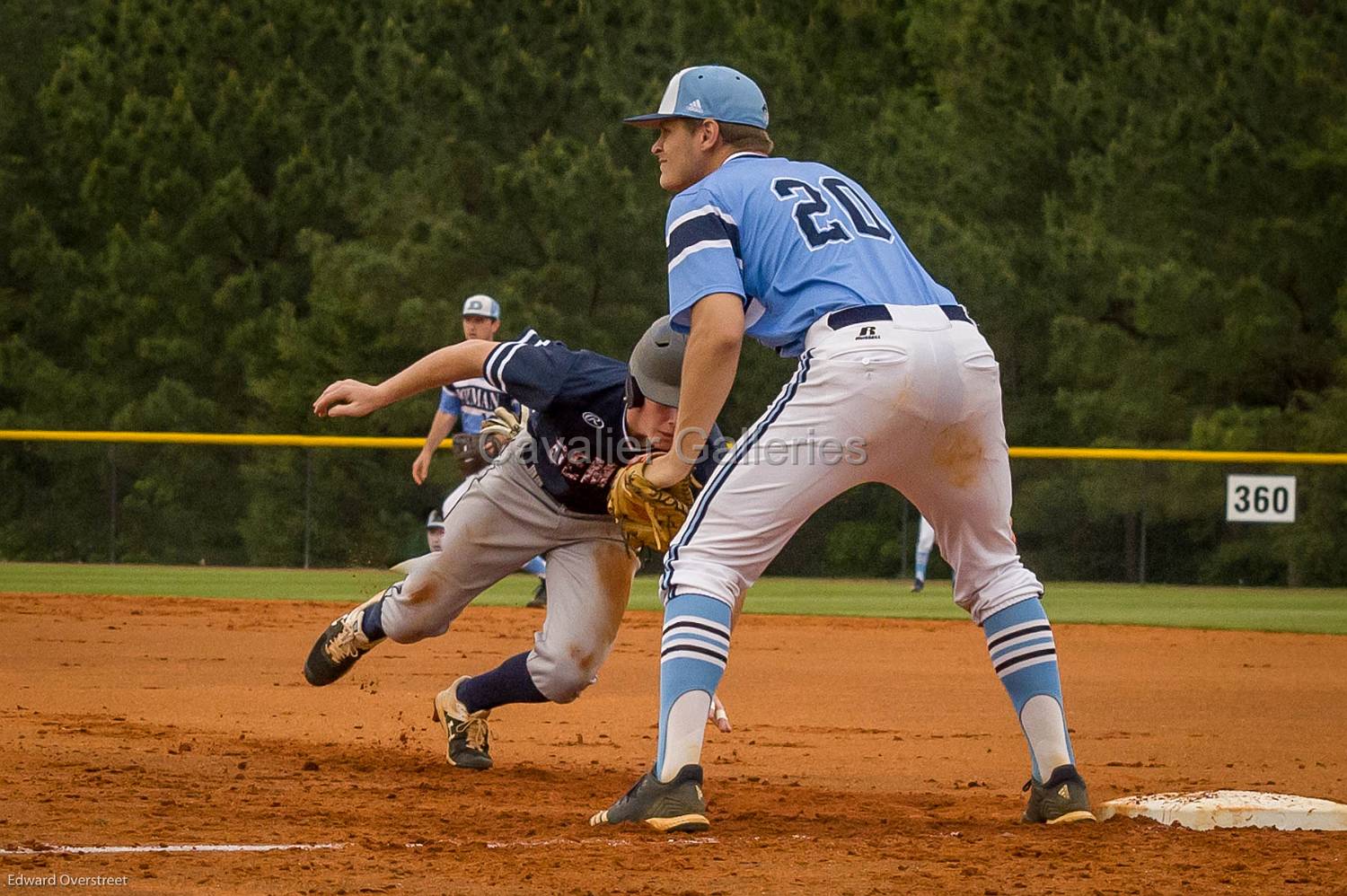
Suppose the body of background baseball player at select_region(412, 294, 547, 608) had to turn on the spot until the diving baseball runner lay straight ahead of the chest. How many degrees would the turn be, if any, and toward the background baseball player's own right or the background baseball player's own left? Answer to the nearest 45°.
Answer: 0° — they already face them

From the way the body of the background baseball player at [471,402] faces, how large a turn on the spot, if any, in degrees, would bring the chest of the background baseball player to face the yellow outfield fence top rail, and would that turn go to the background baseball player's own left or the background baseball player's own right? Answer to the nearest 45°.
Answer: approximately 135° to the background baseball player's own left

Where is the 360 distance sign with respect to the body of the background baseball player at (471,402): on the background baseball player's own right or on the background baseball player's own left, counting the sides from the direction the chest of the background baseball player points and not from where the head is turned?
on the background baseball player's own left

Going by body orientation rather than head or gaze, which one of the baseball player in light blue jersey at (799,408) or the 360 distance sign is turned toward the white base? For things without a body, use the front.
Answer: the 360 distance sign

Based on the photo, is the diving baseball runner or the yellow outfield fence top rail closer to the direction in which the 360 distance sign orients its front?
the diving baseball runner

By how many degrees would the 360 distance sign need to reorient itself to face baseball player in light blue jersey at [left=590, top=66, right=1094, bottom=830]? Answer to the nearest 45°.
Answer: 0° — it already faces them

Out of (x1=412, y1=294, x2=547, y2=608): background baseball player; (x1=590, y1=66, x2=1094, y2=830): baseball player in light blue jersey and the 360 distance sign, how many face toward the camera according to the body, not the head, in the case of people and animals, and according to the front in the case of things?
2

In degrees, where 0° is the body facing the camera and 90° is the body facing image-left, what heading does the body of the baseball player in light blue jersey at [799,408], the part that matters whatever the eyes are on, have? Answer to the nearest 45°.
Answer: approximately 135°

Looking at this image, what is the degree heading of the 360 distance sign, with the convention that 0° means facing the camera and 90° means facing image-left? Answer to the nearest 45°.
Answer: approximately 0°
